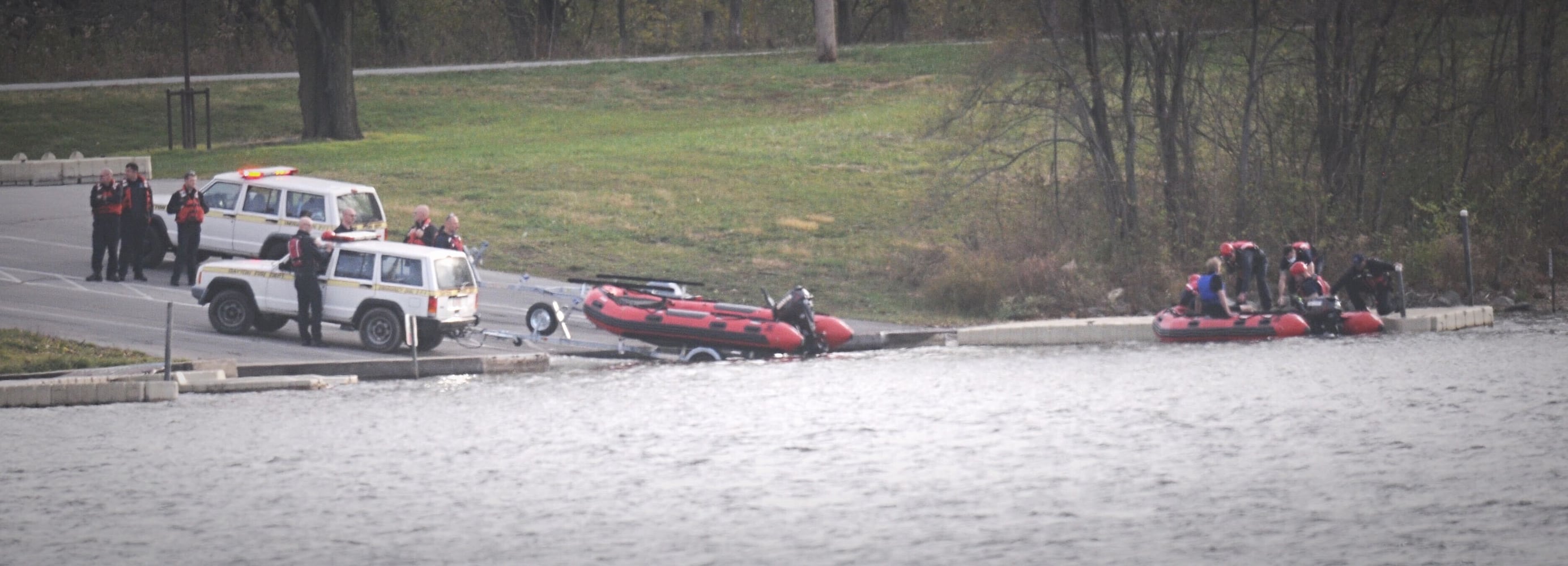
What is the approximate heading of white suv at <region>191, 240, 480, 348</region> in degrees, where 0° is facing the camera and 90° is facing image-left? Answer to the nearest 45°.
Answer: approximately 135°

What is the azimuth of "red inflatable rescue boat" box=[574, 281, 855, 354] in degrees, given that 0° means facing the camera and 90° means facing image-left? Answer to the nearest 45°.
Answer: approximately 135°

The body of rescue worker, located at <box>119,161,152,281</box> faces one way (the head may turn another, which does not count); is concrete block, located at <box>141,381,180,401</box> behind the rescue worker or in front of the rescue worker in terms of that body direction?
in front

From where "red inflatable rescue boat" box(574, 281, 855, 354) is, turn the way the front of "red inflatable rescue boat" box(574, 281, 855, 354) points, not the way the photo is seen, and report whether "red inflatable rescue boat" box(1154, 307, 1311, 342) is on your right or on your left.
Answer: on your right

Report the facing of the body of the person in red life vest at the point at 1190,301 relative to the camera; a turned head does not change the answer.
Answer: to the viewer's right

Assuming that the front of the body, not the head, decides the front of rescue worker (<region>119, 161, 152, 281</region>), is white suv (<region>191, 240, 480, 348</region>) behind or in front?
in front

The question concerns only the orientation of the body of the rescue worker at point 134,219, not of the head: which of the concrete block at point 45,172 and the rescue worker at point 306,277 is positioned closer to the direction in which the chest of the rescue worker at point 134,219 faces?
the rescue worker

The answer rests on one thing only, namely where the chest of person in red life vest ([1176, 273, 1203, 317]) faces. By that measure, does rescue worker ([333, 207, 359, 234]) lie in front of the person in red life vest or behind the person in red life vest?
behind

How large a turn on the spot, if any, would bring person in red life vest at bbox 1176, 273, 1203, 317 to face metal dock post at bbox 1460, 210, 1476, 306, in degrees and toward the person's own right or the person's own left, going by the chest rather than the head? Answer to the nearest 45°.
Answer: approximately 45° to the person's own left

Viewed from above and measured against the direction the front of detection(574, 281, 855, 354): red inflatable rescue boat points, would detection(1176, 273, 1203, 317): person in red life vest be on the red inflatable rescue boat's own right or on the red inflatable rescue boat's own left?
on the red inflatable rescue boat's own right

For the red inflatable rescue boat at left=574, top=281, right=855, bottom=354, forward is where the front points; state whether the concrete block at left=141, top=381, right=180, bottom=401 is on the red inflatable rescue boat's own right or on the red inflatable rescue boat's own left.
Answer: on the red inflatable rescue boat's own left

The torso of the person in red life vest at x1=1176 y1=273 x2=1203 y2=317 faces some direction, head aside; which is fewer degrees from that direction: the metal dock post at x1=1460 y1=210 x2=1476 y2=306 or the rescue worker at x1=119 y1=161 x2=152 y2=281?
the metal dock post
